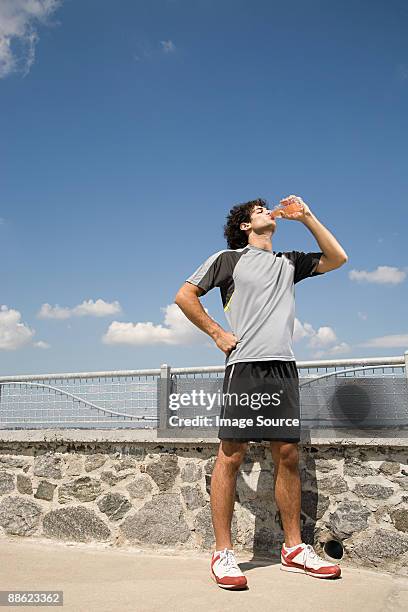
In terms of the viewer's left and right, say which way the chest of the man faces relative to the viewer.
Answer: facing the viewer and to the right of the viewer

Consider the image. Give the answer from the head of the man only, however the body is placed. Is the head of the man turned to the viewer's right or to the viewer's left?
to the viewer's right
